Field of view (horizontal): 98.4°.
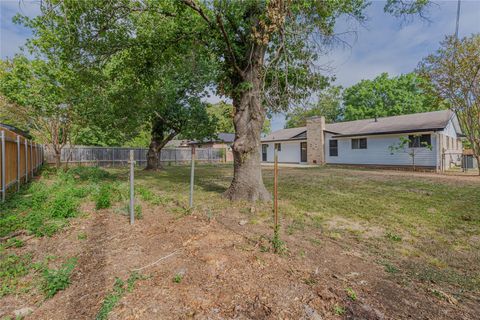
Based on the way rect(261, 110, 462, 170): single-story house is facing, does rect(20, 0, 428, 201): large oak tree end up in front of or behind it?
behind

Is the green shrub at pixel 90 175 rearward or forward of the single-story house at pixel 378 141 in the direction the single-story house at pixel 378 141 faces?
rearward

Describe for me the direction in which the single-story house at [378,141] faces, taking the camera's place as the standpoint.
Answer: facing away from the viewer and to the right of the viewer

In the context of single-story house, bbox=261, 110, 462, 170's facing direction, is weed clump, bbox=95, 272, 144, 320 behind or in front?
behind

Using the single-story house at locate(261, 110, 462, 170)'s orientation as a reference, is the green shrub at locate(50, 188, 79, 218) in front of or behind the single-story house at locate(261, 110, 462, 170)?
behind

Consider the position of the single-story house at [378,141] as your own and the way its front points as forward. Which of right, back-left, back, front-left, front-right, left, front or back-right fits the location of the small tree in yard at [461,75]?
right
